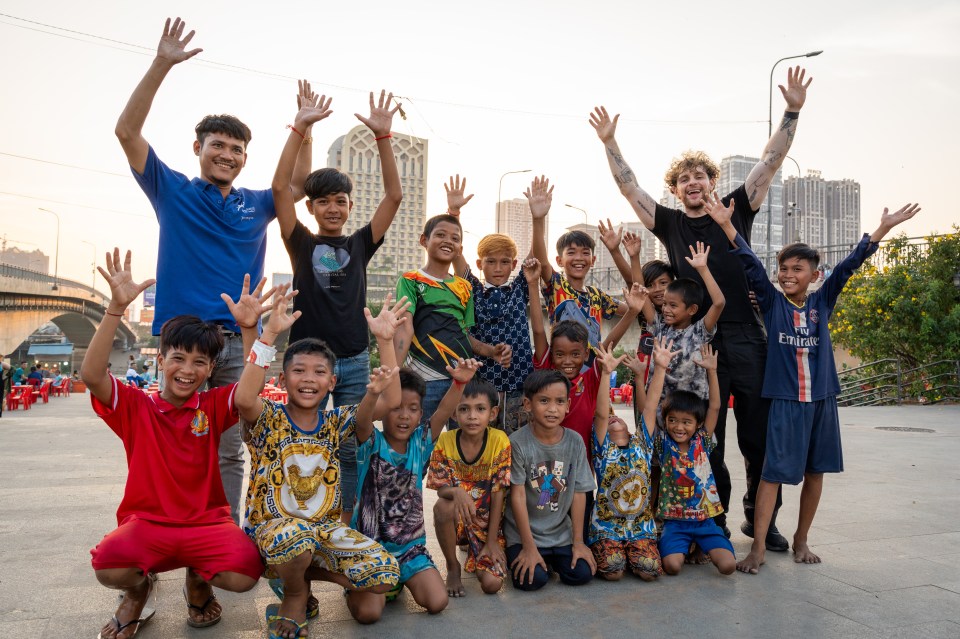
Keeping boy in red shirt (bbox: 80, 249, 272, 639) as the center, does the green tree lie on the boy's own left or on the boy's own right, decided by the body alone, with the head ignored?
on the boy's own left

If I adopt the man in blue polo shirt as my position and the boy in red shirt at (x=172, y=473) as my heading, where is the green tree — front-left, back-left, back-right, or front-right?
back-left

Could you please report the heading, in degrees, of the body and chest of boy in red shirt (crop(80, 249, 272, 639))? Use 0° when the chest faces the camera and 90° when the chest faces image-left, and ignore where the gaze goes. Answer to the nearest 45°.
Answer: approximately 0°
